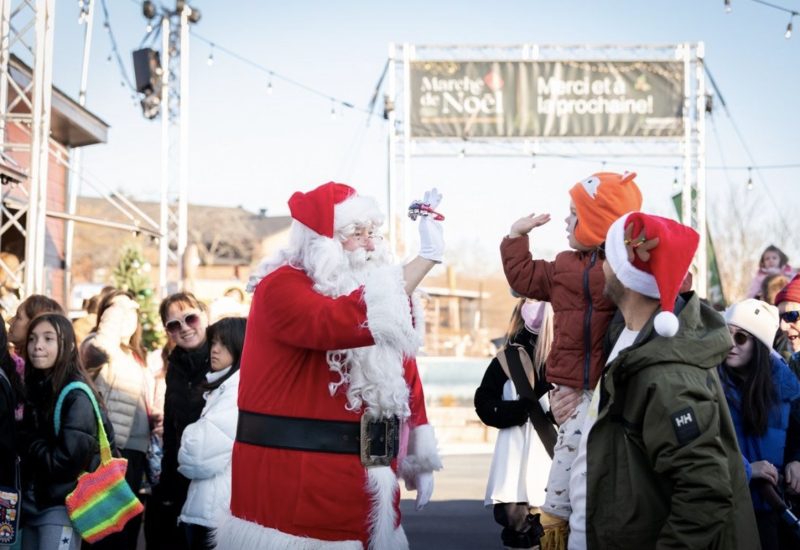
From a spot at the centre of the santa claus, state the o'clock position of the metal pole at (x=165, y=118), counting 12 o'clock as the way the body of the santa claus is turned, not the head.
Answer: The metal pole is roughly at 7 o'clock from the santa claus.

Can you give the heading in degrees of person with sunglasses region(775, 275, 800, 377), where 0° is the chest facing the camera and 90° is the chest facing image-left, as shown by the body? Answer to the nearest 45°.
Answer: approximately 45°

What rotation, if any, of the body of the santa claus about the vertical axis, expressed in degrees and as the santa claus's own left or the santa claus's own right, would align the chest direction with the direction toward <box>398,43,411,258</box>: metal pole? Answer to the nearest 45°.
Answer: approximately 135° to the santa claus's own left

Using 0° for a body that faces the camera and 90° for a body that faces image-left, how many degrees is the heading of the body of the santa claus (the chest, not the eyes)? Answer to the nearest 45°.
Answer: approximately 315°

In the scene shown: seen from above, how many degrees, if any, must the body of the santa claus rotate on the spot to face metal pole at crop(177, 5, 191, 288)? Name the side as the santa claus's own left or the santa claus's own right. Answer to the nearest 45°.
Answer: approximately 135° to the santa claus's own left

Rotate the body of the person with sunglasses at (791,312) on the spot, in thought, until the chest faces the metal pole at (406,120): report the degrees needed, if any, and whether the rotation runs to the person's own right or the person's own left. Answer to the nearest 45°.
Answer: approximately 90° to the person's own right

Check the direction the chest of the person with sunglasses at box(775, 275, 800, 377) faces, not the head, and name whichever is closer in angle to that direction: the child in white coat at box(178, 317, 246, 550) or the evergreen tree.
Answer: the child in white coat

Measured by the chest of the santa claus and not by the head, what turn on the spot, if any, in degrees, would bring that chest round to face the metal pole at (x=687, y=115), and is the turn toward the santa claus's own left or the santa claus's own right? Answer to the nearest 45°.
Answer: approximately 90° to the santa claus's own left

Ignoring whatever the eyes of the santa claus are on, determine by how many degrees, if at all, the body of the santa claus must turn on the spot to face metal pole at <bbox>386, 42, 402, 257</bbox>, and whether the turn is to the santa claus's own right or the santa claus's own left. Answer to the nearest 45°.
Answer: approximately 135° to the santa claus's own left

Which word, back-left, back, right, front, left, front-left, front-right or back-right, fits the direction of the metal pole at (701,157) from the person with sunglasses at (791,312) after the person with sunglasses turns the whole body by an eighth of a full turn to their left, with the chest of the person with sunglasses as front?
back
